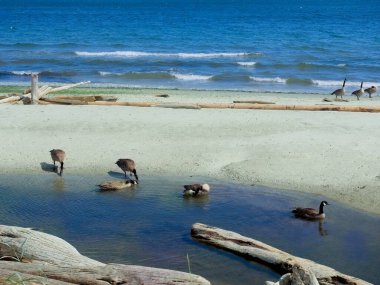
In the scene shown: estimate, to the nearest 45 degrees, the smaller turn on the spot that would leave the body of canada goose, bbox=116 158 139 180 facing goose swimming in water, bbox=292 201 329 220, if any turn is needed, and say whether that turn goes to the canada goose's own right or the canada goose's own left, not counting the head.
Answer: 0° — it already faces it

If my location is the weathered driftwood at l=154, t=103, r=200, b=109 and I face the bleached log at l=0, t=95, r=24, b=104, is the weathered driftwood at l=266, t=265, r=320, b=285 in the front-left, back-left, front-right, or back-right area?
back-left

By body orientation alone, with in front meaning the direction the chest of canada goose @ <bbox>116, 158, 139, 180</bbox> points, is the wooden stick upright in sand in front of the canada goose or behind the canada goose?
behind

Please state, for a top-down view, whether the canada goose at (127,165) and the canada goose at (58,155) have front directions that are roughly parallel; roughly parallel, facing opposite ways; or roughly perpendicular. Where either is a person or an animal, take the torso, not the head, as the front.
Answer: roughly parallel

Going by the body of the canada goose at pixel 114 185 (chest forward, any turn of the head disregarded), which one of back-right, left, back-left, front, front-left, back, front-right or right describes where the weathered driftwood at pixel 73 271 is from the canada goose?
right

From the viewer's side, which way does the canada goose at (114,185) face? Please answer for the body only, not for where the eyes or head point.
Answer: to the viewer's right

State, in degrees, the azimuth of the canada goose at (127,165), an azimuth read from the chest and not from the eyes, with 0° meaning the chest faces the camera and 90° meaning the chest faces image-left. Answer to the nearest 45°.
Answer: approximately 315°

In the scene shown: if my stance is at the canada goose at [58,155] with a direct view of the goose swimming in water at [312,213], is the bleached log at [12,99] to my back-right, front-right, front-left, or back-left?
back-left

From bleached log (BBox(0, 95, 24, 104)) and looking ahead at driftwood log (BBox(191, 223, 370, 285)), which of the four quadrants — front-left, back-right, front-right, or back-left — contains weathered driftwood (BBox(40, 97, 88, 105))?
front-left

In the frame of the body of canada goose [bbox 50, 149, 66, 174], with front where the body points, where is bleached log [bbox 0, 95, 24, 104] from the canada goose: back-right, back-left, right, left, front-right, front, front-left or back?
back-left

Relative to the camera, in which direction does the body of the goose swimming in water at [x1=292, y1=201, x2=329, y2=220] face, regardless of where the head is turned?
to the viewer's right

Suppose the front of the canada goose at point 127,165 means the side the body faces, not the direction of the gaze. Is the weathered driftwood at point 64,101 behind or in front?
behind
